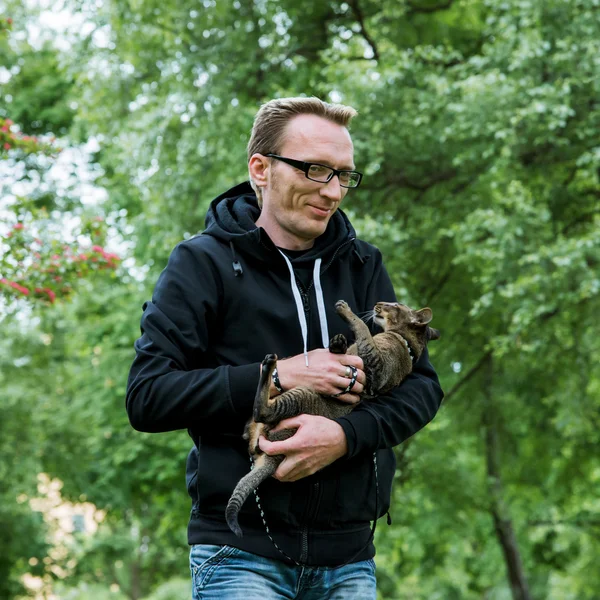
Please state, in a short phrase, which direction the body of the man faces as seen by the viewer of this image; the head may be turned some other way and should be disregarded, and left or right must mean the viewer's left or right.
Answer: facing the viewer and to the right of the viewer

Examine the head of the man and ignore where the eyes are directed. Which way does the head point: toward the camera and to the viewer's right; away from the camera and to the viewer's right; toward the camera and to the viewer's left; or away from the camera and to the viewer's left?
toward the camera and to the viewer's right
